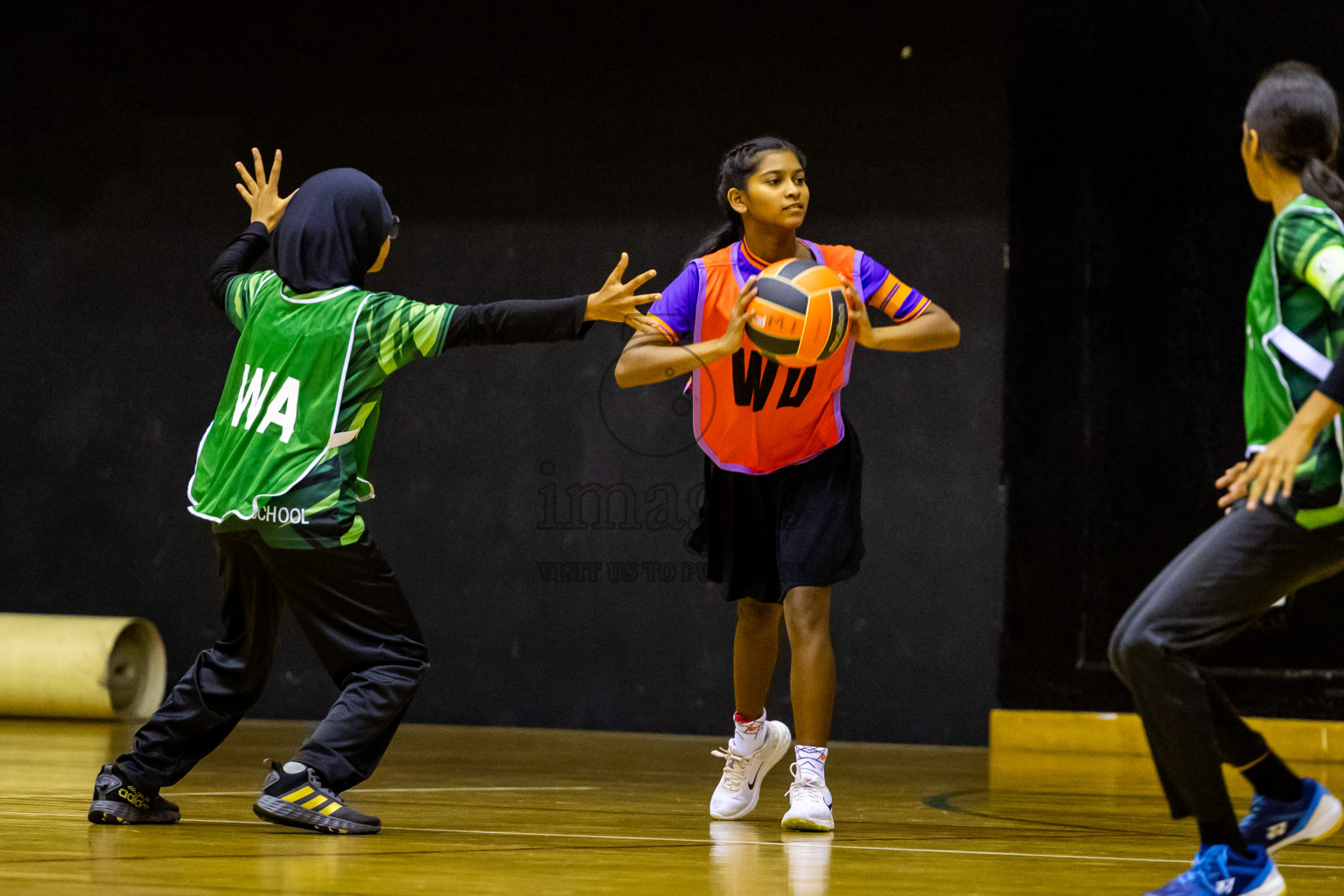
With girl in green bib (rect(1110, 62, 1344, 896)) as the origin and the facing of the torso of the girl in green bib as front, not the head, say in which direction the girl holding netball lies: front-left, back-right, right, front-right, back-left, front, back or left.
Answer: front-right

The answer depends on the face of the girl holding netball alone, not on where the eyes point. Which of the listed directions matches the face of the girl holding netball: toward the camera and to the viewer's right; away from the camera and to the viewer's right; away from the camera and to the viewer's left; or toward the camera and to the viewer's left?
toward the camera and to the viewer's right

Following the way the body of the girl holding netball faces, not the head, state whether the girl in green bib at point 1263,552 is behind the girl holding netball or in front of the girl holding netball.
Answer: in front

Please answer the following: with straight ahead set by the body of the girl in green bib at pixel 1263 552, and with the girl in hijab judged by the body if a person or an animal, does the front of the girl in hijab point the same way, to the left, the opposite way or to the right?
to the right

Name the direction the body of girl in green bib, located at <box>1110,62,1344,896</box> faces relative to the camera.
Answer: to the viewer's left

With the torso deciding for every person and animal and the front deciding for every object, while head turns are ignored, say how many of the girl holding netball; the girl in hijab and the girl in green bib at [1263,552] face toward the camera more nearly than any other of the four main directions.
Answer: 1

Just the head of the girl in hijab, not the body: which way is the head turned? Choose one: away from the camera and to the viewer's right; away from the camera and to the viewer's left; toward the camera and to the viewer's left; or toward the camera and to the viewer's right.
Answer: away from the camera and to the viewer's right

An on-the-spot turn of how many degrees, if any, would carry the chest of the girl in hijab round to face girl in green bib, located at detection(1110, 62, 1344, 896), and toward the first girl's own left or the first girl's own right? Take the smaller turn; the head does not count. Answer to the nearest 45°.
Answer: approximately 90° to the first girl's own right

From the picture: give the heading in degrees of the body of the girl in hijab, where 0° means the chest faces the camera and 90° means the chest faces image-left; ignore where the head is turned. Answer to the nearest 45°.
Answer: approximately 225°

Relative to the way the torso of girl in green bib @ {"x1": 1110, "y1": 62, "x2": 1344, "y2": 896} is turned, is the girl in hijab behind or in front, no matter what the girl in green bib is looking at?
in front

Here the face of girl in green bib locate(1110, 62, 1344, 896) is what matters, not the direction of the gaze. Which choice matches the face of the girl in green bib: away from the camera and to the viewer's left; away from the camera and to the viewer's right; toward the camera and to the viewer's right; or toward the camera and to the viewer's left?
away from the camera and to the viewer's left

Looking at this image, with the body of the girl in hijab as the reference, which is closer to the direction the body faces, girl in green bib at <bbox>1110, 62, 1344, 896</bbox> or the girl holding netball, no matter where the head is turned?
the girl holding netball

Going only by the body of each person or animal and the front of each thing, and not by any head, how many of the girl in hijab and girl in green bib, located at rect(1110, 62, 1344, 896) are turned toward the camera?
0
